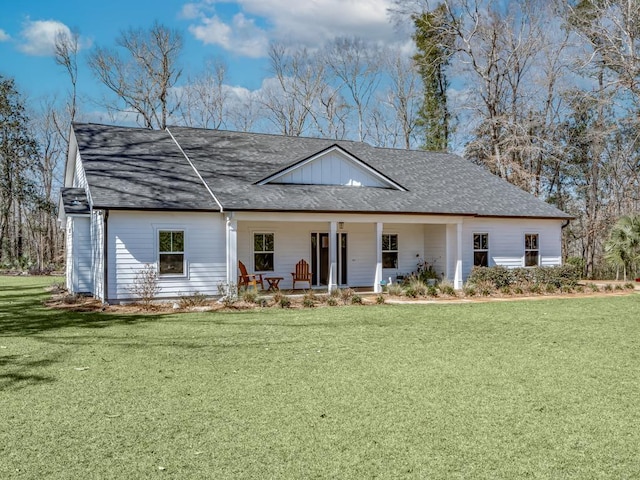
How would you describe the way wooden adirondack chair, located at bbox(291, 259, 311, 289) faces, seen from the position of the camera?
facing the viewer

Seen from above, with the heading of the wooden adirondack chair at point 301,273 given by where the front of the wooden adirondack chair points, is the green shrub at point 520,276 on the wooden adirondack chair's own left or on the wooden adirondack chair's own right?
on the wooden adirondack chair's own left

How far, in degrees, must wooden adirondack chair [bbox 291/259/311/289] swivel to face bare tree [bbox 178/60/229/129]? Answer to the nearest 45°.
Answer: approximately 180°

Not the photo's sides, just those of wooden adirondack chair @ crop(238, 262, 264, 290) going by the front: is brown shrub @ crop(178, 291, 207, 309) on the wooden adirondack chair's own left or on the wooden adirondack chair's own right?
on the wooden adirondack chair's own right

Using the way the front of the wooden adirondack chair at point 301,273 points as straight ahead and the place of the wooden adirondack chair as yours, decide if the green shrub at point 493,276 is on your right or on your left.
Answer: on your left

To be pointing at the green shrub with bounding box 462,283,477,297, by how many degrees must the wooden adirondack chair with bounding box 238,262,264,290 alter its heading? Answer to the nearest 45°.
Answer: approximately 45° to its left

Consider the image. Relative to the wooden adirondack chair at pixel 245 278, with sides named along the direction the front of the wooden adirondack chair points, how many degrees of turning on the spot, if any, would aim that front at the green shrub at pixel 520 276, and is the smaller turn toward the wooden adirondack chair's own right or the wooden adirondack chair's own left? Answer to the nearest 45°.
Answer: approximately 45° to the wooden adirondack chair's own left

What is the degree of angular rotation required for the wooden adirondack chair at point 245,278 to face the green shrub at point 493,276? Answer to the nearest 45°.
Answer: approximately 45° to its left

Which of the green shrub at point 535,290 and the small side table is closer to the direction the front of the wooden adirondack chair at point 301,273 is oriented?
the small side table

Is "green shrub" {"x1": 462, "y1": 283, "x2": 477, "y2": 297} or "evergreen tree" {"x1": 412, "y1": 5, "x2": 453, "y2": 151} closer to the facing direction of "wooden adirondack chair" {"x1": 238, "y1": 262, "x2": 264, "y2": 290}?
the green shrub

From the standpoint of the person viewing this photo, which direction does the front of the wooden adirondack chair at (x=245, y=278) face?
facing the viewer and to the right of the viewer

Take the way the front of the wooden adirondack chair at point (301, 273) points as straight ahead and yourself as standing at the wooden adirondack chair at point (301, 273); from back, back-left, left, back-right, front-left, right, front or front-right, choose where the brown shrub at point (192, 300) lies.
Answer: front-right

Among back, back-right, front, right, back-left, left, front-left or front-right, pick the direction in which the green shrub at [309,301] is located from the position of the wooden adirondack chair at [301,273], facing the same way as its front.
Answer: front

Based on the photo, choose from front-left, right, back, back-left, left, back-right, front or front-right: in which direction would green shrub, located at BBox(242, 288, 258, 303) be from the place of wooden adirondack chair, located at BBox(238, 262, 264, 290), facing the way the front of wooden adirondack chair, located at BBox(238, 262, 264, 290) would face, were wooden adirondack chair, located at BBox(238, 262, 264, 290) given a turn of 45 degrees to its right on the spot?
front

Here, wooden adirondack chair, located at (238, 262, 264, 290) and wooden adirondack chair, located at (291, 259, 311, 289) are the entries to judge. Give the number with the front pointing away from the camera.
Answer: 0

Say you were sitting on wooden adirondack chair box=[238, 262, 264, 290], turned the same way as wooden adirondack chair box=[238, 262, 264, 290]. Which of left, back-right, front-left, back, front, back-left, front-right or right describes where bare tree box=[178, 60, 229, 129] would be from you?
back-left

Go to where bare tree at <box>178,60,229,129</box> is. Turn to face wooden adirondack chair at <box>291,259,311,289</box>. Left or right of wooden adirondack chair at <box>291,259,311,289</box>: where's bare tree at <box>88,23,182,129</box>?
right
